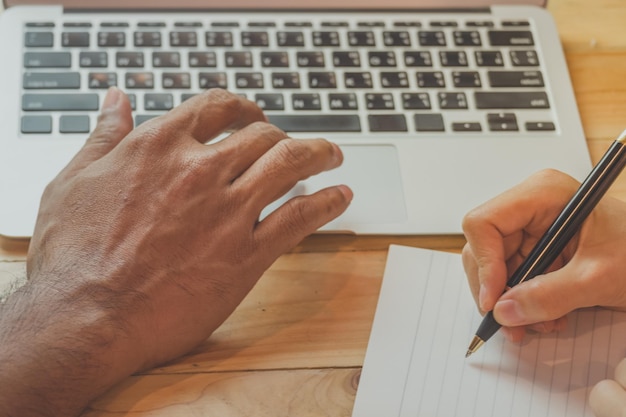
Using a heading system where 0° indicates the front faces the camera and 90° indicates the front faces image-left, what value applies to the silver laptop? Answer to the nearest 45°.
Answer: approximately 0°
